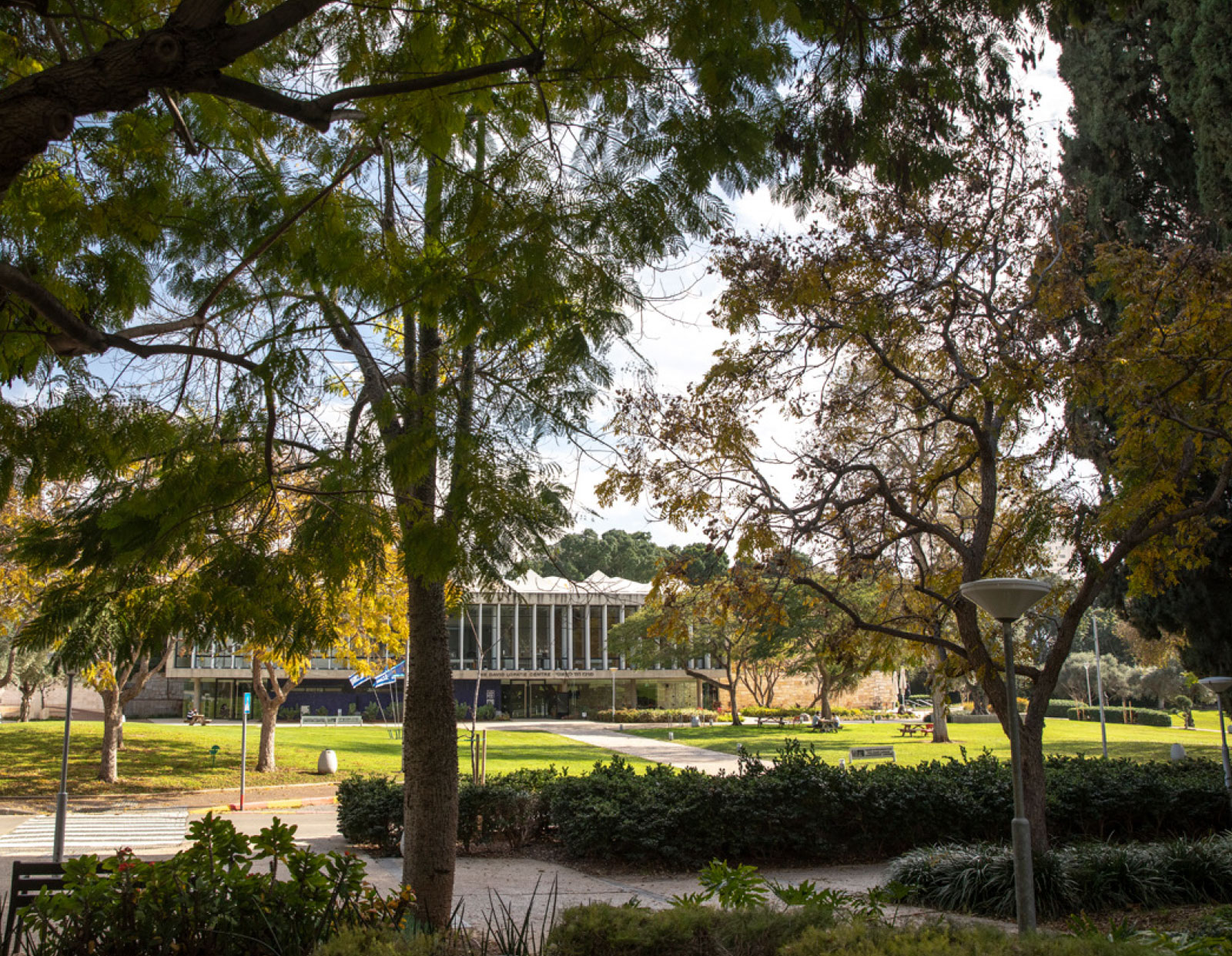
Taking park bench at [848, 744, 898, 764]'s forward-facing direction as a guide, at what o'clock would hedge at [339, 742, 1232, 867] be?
The hedge is roughly at 12 o'clock from the park bench.

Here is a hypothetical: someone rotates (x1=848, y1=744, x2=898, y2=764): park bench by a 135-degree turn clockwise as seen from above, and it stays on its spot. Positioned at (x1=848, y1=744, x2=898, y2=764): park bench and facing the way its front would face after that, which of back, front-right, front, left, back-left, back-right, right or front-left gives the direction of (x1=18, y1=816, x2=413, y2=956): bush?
back-left

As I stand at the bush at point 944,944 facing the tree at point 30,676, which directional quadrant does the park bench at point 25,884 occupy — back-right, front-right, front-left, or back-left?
front-left

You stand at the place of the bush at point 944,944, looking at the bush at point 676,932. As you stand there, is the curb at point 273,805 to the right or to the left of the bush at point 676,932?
right

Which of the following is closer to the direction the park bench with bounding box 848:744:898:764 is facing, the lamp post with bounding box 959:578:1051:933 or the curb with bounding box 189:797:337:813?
the lamp post

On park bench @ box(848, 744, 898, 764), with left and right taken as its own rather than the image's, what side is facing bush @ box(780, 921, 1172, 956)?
front

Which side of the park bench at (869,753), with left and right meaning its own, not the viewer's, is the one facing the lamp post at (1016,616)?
back

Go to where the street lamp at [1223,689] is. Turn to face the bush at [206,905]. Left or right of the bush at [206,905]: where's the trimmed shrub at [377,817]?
right

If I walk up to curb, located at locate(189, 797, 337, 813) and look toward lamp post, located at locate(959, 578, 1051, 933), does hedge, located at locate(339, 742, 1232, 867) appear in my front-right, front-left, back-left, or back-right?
front-left
